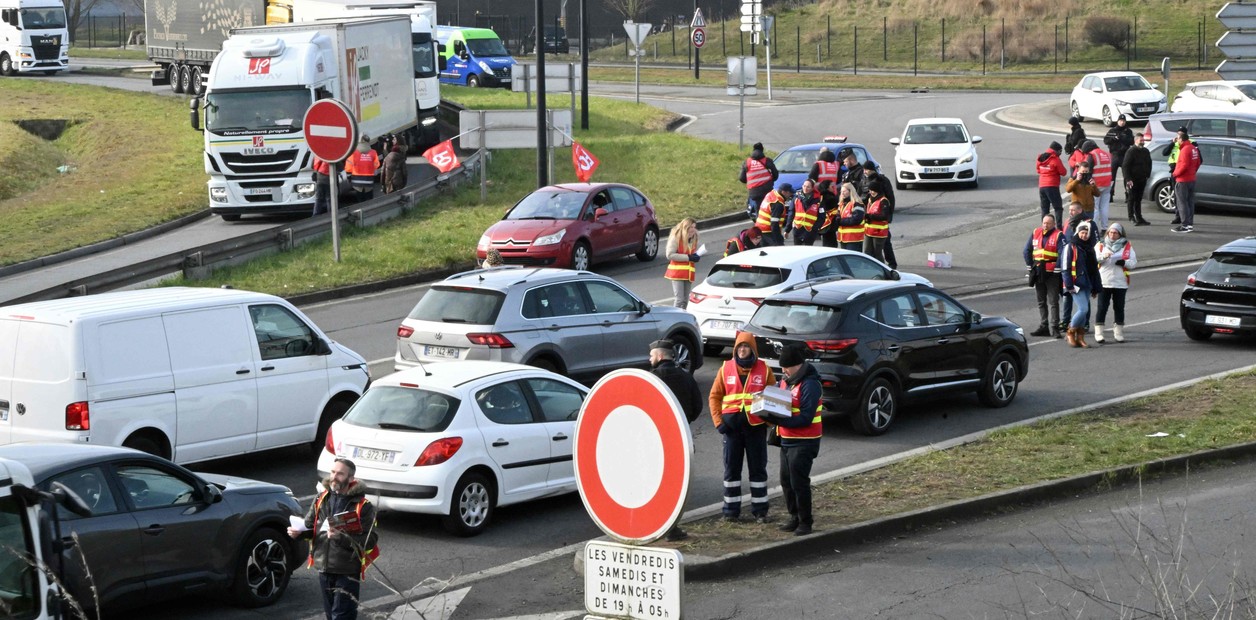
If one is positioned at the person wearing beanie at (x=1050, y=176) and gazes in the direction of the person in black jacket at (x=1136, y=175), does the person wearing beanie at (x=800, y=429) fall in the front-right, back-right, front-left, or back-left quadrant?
back-right

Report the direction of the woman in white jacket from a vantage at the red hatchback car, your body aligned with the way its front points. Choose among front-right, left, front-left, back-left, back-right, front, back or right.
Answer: left

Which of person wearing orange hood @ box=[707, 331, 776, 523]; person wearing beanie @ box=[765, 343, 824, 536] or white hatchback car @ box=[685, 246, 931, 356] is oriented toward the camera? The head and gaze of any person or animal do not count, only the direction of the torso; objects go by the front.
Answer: person wearing orange hood @ box=[707, 331, 776, 523]

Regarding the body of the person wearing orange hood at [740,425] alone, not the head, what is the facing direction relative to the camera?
toward the camera

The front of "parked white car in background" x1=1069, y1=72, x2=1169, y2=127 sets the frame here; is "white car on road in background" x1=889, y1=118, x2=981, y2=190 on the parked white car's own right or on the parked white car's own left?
on the parked white car's own right

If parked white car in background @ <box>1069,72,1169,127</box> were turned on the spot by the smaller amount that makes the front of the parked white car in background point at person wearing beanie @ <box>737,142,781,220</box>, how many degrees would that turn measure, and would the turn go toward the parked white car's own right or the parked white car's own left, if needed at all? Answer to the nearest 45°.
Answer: approximately 45° to the parked white car's own right

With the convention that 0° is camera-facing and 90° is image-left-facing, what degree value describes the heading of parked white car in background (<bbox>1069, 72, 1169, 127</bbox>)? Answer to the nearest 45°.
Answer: approximately 315°

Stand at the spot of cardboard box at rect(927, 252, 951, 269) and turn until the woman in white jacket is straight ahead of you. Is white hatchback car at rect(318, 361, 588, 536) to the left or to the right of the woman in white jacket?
right

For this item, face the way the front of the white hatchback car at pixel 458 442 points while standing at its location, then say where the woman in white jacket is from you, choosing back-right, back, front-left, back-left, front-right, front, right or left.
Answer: front

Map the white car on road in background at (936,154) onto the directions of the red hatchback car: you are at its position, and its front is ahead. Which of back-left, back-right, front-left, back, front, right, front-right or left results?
back

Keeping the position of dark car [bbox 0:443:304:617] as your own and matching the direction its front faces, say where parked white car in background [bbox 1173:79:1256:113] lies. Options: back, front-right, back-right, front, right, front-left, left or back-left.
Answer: front

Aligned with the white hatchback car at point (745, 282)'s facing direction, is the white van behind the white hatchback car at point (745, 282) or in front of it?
behind

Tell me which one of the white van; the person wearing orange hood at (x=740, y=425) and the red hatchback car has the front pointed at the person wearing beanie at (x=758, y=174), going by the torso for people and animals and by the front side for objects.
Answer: the white van

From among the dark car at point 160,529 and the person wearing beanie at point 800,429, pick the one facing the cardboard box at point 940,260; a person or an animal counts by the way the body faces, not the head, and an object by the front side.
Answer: the dark car

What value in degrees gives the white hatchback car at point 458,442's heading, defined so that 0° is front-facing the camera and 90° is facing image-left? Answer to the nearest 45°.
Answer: approximately 225°

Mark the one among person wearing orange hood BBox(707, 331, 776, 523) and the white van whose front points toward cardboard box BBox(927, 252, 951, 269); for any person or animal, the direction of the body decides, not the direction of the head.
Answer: the white van

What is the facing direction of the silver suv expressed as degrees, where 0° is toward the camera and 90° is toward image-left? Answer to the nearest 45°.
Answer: approximately 225°

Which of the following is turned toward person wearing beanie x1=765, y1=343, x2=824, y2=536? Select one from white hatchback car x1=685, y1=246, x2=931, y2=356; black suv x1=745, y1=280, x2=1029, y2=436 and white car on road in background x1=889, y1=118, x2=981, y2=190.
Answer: the white car on road in background

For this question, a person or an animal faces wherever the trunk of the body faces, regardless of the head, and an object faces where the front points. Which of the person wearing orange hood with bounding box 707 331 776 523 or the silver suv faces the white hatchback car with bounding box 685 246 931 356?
the silver suv
